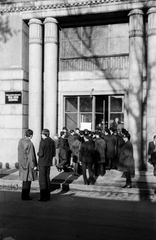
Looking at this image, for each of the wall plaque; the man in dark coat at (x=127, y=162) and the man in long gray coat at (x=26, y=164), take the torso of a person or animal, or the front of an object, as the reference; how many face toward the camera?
1

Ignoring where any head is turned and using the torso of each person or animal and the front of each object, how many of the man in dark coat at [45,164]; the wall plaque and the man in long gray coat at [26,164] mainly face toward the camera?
1

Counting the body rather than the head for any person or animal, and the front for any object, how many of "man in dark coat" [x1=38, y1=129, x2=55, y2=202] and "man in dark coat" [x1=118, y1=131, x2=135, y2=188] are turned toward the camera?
0

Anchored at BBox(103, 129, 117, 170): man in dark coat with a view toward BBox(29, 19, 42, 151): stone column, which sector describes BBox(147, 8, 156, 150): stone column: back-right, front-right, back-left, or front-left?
back-right

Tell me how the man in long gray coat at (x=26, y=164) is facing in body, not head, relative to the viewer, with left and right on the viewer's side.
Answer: facing away from the viewer and to the right of the viewer

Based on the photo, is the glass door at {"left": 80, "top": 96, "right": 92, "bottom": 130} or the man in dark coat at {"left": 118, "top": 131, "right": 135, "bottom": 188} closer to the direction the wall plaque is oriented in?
the man in dark coat

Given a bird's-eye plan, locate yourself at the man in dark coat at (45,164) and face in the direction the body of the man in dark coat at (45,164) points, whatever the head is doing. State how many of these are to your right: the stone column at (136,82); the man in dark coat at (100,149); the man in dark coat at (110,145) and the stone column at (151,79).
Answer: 4

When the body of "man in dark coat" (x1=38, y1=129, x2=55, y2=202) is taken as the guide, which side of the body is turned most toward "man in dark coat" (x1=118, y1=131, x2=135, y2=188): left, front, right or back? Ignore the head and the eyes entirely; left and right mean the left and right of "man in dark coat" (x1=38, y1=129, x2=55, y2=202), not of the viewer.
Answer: right

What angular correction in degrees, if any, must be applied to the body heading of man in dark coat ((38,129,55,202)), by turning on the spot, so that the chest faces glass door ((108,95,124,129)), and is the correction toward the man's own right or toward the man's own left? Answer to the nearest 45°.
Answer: approximately 90° to the man's own right

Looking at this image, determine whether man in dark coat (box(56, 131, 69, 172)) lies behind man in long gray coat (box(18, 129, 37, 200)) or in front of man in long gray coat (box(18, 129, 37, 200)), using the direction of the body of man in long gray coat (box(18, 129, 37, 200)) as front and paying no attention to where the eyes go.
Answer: in front
